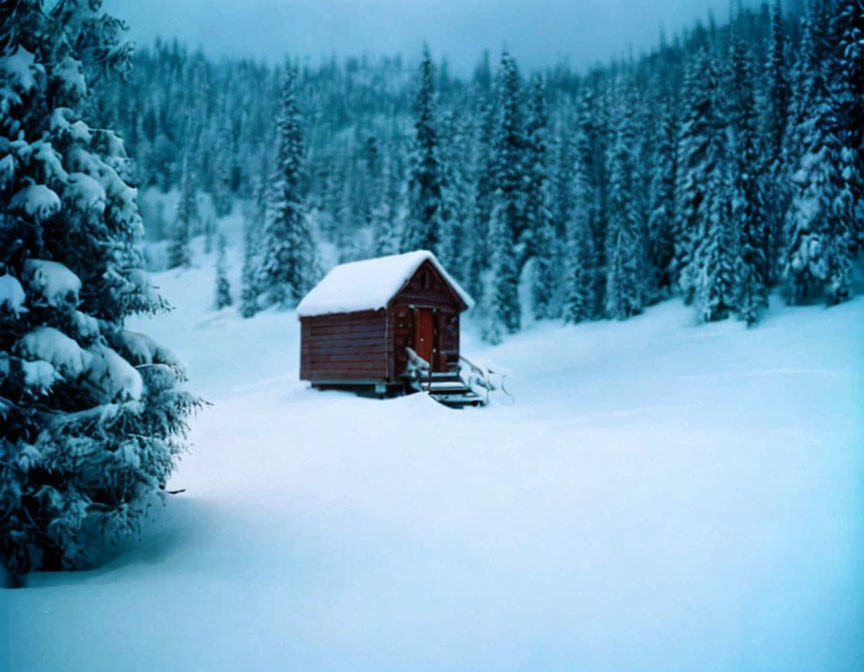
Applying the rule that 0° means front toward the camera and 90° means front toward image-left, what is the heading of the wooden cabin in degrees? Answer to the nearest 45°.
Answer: approximately 315°

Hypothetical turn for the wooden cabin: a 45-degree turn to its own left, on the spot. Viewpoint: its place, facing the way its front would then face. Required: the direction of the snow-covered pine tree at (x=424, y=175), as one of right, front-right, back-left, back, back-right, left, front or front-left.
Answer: left

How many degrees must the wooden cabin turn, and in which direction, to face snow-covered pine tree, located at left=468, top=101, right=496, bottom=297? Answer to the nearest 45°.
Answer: approximately 135° to its left

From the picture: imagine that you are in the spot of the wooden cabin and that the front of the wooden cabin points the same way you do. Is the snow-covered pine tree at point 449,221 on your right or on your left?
on your left

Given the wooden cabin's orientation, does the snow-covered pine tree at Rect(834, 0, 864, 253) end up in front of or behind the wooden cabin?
in front

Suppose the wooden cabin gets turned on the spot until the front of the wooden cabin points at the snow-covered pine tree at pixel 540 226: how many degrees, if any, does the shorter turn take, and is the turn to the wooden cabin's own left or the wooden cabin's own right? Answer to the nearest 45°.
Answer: approximately 90° to the wooden cabin's own left

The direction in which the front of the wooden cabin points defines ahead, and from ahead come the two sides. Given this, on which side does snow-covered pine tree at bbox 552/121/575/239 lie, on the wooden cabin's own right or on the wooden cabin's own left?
on the wooden cabin's own left

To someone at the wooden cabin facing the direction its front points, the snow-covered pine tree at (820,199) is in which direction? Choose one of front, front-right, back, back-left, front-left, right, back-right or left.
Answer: front-left

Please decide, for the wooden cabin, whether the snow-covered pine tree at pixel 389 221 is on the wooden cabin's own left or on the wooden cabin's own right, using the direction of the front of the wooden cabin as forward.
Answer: on the wooden cabin's own left

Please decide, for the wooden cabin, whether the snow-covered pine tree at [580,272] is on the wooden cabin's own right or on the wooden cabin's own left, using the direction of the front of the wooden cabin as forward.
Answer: on the wooden cabin's own left

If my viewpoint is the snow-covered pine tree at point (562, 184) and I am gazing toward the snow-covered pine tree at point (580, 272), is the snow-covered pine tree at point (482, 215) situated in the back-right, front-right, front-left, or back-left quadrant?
front-right
